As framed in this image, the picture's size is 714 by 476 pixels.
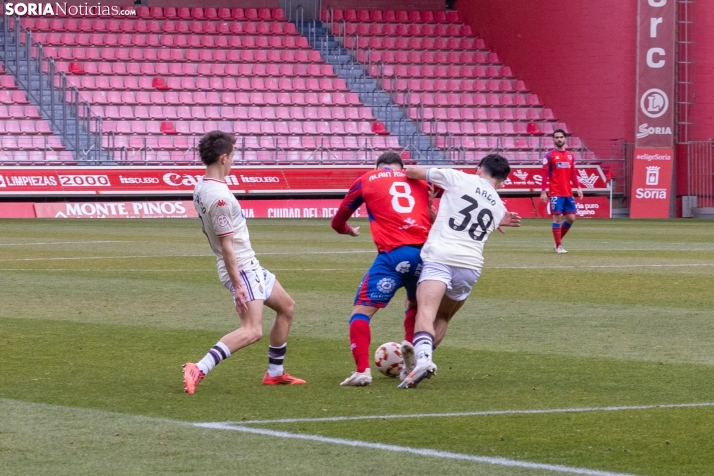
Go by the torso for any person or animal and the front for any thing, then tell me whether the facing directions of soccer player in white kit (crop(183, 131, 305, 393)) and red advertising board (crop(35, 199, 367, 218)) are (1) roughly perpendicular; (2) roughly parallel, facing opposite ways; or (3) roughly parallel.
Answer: roughly perpendicular

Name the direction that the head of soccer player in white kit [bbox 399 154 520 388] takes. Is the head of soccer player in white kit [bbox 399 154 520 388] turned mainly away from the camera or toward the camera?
away from the camera

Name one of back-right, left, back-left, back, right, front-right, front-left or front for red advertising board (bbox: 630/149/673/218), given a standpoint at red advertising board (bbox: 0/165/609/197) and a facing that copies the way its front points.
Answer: left

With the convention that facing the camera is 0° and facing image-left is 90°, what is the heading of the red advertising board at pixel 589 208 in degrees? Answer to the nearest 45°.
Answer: approximately 0°

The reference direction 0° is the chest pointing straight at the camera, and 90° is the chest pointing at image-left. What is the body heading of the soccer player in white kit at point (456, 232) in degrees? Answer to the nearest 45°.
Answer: approximately 180°

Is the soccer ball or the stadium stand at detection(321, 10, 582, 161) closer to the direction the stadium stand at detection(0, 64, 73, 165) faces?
the soccer ball

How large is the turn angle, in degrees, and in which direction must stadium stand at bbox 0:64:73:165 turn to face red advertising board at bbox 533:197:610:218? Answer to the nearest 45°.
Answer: approximately 90° to its left

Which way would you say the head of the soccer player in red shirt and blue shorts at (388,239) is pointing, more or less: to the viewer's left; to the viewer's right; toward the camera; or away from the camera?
away from the camera

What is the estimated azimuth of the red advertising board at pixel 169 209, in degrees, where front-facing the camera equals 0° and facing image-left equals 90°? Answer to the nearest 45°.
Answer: approximately 0°

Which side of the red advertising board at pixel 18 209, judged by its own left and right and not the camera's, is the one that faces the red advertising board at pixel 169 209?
left
